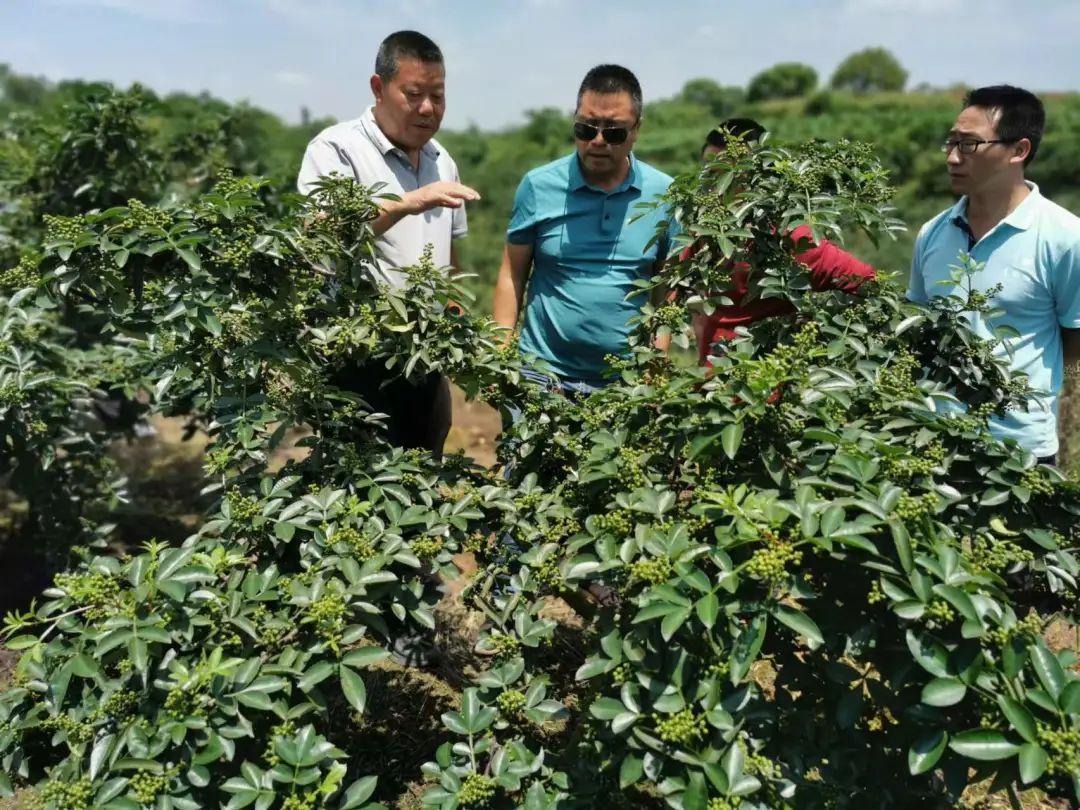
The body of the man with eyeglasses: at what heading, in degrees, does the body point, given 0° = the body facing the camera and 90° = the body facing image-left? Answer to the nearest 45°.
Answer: approximately 45°

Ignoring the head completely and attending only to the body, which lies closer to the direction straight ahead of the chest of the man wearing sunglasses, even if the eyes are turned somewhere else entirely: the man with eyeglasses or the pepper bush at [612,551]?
the pepper bush

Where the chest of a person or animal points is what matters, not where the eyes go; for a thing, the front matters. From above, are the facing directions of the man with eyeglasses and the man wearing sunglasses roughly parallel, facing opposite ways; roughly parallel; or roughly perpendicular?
roughly perpendicular

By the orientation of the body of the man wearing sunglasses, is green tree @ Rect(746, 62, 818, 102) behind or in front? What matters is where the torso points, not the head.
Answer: behind

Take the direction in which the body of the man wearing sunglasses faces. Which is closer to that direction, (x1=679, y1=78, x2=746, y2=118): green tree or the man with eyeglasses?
the man with eyeglasses

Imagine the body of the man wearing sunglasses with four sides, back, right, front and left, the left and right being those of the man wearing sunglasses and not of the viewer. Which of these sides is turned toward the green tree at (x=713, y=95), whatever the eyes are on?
back

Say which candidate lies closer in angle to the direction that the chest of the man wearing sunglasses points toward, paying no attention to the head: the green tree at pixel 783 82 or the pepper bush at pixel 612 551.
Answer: the pepper bush

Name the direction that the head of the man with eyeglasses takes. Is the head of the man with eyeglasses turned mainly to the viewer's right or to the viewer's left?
to the viewer's left

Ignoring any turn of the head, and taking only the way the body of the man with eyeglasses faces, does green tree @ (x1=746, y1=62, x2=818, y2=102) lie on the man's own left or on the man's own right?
on the man's own right
